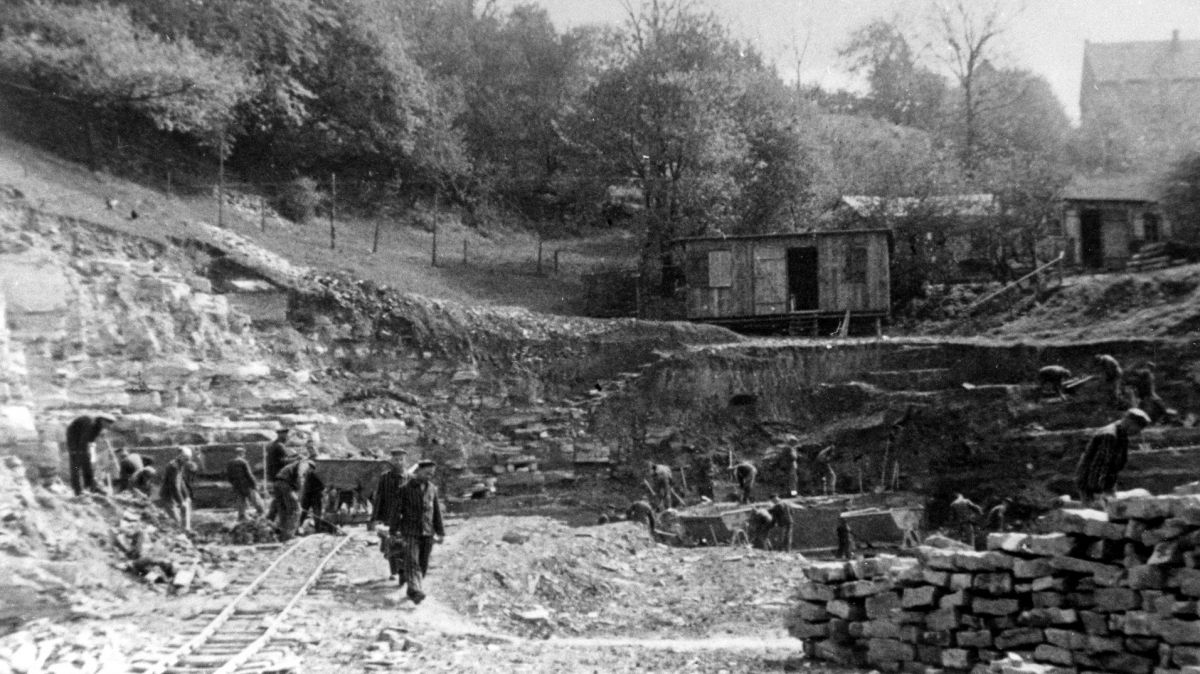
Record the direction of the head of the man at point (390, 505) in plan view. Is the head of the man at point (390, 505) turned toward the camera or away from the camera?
toward the camera

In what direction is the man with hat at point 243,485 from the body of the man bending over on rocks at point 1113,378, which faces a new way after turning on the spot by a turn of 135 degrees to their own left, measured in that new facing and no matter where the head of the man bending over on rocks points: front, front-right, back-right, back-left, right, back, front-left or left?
right

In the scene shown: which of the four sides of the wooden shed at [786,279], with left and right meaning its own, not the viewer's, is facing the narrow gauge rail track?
front

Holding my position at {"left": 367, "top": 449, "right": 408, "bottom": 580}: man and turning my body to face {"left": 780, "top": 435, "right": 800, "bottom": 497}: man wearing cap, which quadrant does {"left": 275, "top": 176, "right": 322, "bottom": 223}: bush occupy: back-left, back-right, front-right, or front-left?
front-left

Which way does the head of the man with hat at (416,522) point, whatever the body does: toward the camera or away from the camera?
toward the camera

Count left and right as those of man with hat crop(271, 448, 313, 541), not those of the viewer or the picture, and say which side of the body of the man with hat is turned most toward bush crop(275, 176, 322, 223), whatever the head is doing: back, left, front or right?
left

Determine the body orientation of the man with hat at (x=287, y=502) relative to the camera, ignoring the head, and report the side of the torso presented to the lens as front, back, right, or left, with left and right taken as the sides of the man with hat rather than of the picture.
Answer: right

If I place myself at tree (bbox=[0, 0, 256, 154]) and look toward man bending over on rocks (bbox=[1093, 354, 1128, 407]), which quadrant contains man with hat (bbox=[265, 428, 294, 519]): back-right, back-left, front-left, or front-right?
front-right

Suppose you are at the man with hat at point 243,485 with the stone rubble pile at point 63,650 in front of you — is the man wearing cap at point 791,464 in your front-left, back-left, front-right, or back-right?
back-left
